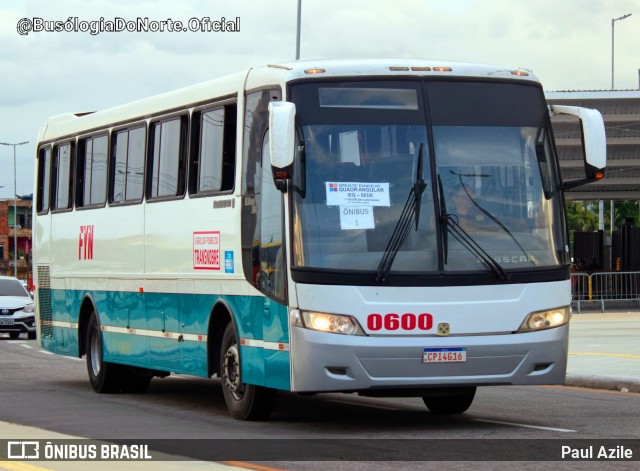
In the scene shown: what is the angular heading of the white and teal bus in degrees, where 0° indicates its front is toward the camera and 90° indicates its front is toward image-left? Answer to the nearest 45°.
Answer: approximately 315°

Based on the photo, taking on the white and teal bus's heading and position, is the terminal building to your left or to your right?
on your left

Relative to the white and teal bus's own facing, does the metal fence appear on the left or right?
on its left

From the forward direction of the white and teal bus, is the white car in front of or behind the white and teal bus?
behind

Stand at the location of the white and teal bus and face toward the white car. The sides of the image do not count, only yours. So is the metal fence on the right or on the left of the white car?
right
